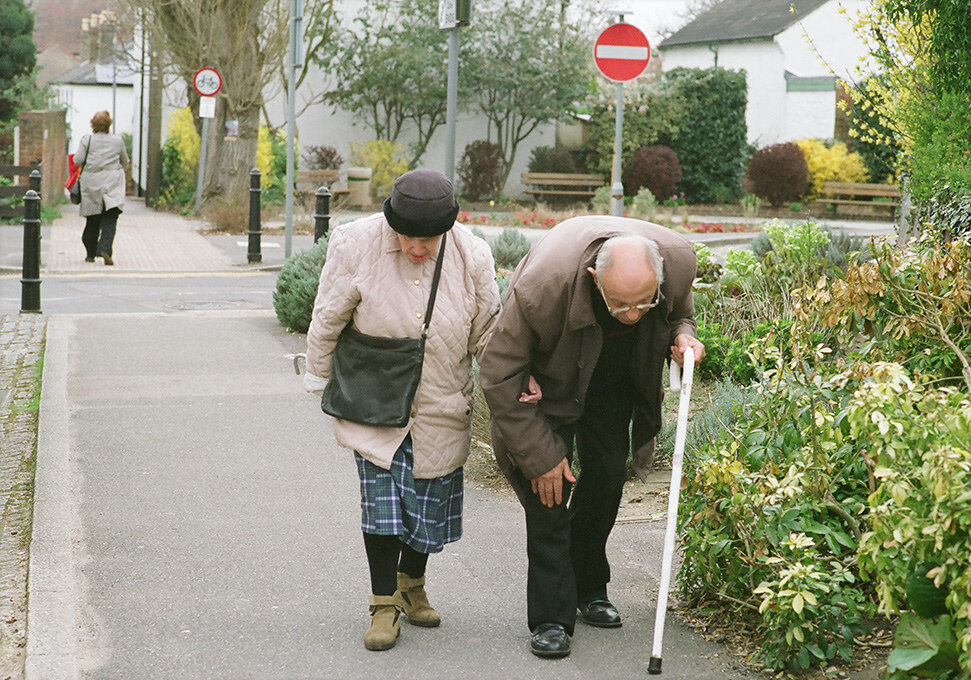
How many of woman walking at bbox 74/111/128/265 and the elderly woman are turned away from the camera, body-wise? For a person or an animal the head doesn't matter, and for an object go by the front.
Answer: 1

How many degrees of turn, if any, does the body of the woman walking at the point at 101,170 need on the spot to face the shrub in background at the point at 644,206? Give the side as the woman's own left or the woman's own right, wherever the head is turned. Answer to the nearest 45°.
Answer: approximately 45° to the woman's own right

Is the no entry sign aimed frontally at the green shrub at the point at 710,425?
yes

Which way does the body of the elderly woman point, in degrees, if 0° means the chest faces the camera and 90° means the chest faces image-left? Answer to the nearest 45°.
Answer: approximately 0°

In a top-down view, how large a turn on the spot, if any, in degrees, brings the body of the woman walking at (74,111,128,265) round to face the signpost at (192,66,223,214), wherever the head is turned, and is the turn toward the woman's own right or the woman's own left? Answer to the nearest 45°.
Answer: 0° — they already face it

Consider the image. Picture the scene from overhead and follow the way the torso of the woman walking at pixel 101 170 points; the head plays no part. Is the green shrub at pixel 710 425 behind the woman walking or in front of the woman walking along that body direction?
behind

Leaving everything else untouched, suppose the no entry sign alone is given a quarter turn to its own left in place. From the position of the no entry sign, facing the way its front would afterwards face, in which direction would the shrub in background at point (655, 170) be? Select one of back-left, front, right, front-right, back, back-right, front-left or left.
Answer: left

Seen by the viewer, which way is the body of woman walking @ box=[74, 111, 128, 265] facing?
away from the camera

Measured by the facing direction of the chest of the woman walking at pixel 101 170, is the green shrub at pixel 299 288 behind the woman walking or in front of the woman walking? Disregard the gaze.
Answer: behind

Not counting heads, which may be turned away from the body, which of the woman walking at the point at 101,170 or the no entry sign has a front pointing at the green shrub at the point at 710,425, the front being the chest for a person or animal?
the no entry sign

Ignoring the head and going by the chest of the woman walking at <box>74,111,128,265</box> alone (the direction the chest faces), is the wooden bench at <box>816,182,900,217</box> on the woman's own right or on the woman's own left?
on the woman's own right

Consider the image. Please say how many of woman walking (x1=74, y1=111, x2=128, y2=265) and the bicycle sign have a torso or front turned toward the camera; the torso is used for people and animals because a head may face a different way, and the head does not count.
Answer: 1

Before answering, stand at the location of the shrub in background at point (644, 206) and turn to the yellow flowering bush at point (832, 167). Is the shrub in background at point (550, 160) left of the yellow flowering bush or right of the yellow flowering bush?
left
